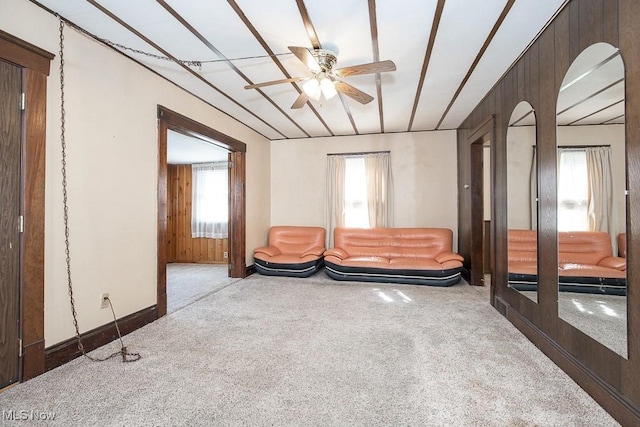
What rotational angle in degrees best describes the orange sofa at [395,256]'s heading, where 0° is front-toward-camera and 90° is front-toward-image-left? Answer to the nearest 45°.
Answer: approximately 0°

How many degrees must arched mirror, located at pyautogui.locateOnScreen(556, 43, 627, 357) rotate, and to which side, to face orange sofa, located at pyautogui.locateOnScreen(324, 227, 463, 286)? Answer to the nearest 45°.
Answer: approximately 90° to its right

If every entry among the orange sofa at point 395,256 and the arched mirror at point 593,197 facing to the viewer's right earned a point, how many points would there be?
0

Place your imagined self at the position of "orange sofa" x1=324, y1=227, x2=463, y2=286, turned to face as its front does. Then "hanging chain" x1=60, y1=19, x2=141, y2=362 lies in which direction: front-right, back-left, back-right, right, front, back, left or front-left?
front-right

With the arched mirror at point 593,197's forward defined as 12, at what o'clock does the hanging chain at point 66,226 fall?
The hanging chain is roughly at 12 o'clock from the arched mirror.

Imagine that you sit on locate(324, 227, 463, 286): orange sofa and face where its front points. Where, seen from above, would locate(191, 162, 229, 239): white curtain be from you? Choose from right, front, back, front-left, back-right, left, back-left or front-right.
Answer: right

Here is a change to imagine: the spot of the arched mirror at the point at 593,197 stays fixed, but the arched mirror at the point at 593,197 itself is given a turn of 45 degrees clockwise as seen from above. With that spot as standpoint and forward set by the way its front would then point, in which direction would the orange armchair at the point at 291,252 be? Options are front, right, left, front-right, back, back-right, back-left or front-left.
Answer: front

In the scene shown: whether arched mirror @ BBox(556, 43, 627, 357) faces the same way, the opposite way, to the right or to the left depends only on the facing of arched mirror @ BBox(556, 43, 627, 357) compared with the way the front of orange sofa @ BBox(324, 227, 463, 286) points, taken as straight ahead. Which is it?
to the right

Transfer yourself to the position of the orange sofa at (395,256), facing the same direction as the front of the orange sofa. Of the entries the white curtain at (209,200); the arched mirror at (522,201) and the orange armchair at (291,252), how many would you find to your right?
2
